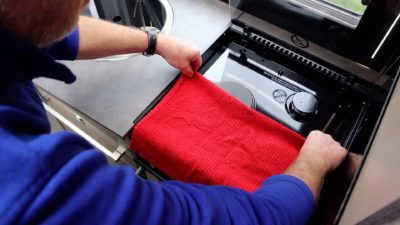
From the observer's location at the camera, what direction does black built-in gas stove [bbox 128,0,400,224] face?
facing the viewer and to the left of the viewer

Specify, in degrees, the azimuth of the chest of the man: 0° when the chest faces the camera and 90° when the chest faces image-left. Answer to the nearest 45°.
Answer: approximately 225°

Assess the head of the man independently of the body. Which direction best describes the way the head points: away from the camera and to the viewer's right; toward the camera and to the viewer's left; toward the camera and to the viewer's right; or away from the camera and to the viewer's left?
away from the camera and to the viewer's right

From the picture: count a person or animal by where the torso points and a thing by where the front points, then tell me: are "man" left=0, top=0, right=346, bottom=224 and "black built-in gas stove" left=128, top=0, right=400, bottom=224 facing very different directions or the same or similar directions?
very different directions
